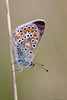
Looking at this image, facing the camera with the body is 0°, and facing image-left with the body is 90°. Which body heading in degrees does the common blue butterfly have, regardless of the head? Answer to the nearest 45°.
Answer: approximately 270°
